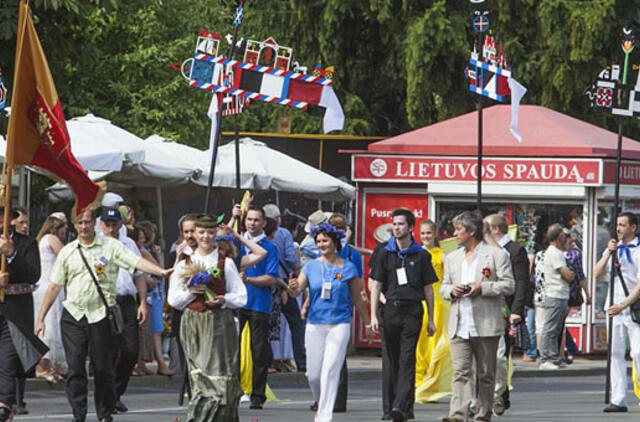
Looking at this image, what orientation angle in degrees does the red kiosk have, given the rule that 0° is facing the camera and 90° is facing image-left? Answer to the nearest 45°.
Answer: approximately 0°

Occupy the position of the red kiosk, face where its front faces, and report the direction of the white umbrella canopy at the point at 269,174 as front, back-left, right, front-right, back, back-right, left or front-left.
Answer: right

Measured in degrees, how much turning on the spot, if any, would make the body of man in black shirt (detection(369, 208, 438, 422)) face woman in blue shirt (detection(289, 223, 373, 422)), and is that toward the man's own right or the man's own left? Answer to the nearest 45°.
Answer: approximately 45° to the man's own right

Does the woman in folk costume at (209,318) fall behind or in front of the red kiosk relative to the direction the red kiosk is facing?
in front

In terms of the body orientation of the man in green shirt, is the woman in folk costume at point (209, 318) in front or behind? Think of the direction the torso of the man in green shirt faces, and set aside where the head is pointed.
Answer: in front
